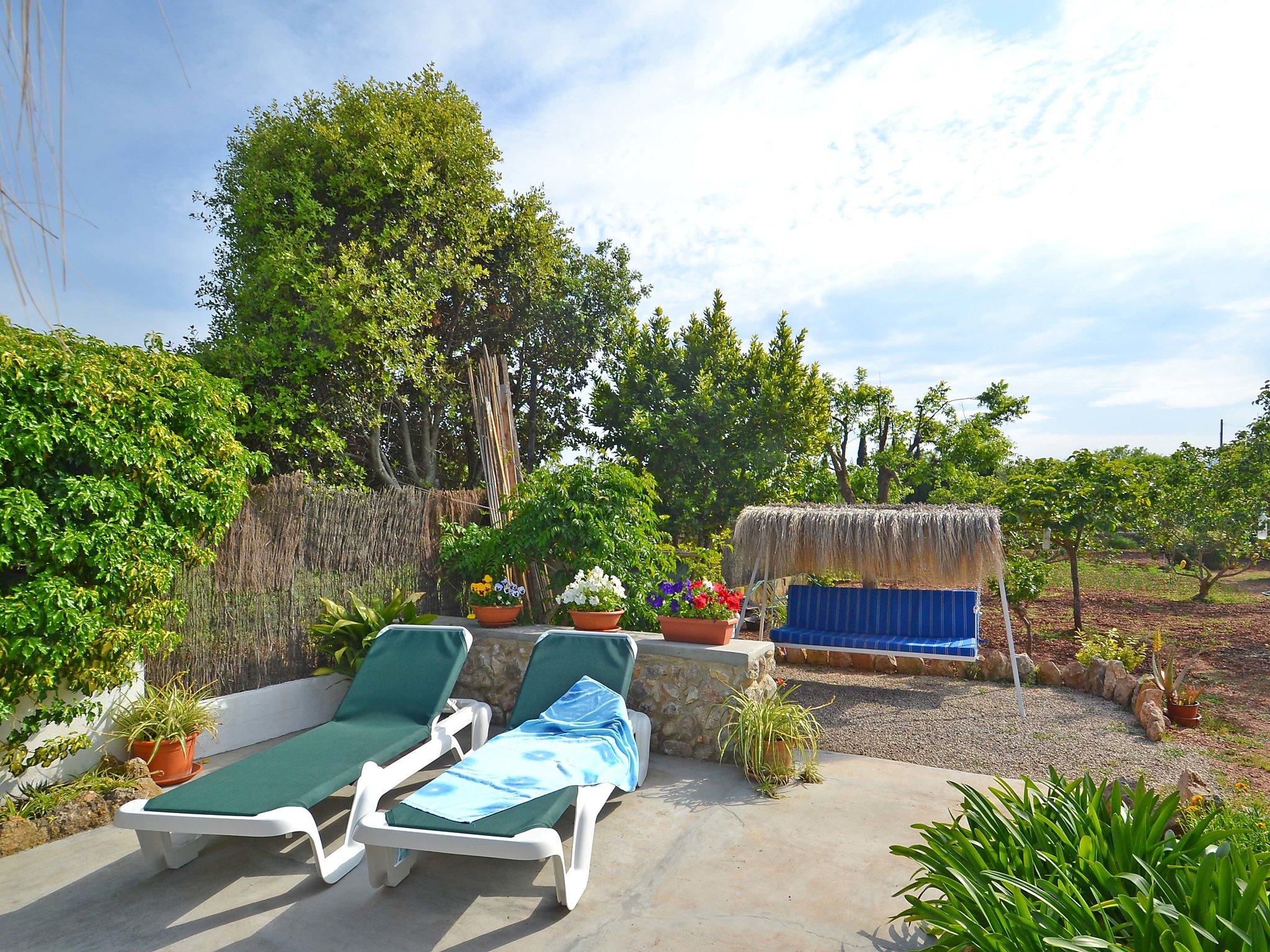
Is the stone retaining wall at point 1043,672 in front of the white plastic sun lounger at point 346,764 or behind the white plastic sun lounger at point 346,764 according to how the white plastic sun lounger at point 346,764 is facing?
behind

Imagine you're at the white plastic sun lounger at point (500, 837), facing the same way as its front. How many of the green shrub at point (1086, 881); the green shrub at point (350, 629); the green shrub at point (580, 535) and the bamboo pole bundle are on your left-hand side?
1

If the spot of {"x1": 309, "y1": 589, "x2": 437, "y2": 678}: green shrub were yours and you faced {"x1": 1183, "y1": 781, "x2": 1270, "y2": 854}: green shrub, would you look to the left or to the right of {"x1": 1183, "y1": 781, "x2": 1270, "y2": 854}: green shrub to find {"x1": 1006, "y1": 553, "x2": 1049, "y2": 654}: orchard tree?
left

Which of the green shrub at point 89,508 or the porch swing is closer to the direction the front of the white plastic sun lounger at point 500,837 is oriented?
the green shrub

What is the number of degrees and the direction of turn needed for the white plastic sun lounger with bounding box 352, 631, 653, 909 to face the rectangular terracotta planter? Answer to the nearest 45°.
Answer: approximately 180°

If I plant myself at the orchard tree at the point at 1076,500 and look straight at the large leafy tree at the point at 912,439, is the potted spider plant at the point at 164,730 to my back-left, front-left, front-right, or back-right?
back-left

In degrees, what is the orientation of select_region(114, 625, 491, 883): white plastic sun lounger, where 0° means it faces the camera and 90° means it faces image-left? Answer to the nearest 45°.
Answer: approximately 45°

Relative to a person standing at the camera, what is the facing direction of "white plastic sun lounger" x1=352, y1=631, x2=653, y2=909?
facing the viewer and to the left of the viewer

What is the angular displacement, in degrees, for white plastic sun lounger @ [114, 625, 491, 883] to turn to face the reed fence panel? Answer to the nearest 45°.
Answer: approximately 135° to its right

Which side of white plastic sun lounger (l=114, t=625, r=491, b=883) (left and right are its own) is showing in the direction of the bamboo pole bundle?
back

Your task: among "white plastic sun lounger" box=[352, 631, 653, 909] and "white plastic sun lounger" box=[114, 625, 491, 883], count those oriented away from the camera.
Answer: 0

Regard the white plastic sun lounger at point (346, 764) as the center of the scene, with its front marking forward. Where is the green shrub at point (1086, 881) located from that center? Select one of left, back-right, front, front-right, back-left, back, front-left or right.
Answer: left

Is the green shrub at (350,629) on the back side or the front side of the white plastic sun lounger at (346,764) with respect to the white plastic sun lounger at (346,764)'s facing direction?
on the back side

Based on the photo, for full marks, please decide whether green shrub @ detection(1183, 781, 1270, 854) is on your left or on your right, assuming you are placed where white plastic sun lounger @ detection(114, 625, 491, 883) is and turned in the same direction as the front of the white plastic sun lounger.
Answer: on your left

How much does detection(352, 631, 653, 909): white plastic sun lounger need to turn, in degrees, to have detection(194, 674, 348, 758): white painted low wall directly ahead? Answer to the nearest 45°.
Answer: approximately 90° to its right

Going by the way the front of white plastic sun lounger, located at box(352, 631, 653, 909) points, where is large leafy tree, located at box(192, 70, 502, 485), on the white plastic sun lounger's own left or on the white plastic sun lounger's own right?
on the white plastic sun lounger's own right

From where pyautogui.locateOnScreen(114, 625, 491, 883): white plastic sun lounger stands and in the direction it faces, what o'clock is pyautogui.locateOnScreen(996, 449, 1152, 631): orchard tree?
The orchard tree is roughly at 7 o'clock from the white plastic sun lounger.

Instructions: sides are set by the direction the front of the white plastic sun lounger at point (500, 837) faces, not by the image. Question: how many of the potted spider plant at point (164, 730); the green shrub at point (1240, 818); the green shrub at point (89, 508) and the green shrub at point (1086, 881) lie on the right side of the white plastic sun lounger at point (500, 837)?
2
